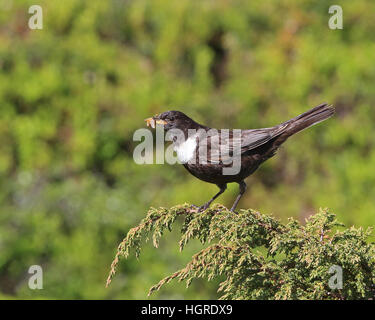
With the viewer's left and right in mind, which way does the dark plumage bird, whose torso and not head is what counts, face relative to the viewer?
facing to the left of the viewer
